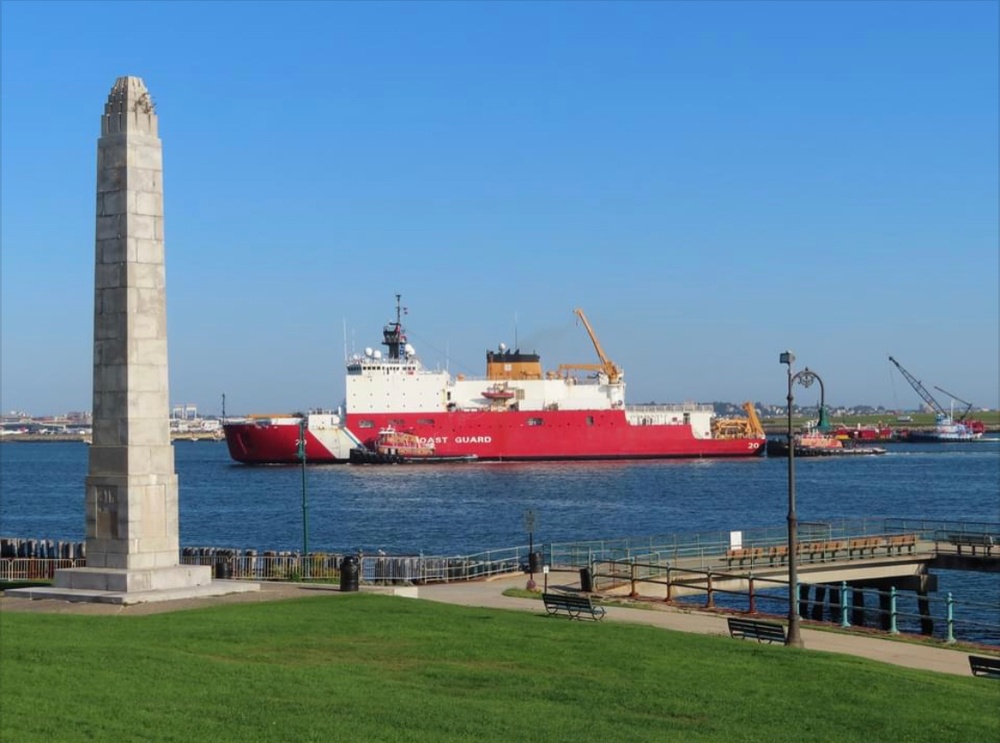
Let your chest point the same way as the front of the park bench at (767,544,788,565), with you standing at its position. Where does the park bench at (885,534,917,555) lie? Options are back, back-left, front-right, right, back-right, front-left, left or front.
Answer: back-left

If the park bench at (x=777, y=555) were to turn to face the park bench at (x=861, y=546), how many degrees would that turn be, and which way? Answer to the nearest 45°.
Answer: approximately 135° to its left

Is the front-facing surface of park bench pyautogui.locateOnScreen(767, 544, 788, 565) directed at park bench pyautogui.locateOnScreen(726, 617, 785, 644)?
no

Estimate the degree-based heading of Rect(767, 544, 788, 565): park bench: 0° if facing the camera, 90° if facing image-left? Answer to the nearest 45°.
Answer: approximately 0°

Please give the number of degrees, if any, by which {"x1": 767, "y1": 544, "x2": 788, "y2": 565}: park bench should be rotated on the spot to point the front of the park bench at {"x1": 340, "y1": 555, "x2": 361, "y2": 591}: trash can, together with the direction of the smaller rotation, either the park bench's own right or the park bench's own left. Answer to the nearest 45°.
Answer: approximately 45° to the park bench's own right

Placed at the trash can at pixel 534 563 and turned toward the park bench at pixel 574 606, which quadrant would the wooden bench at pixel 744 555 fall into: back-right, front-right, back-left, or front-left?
back-left
